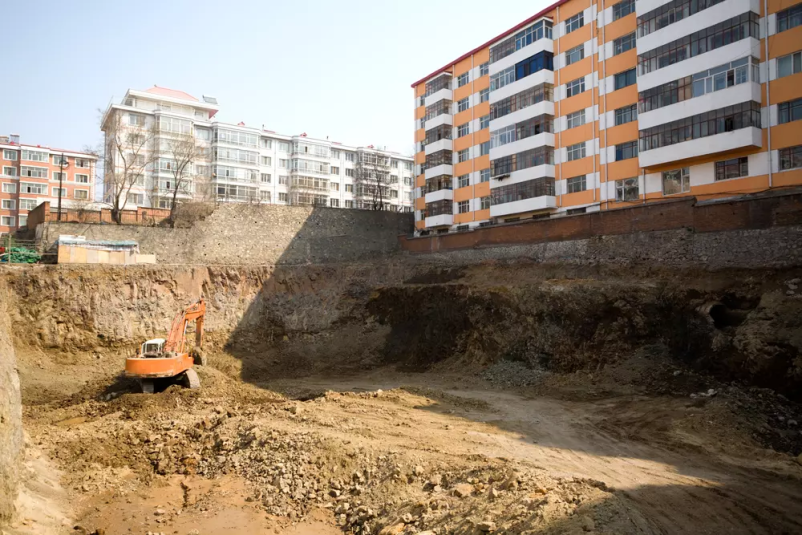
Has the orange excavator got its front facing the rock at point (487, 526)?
no

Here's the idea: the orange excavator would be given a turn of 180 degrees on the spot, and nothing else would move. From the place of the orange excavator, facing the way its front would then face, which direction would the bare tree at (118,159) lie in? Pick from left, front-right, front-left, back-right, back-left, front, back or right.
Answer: back-right

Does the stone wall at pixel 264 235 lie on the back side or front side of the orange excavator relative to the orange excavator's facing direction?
on the front side

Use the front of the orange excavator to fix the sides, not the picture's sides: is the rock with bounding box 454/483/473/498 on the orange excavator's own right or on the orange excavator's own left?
on the orange excavator's own right

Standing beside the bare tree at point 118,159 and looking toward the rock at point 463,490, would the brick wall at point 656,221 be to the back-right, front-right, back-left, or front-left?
front-left

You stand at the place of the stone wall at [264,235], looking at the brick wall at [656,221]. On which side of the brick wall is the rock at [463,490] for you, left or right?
right

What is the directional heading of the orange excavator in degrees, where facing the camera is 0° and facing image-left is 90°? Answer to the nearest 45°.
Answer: approximately 225°
